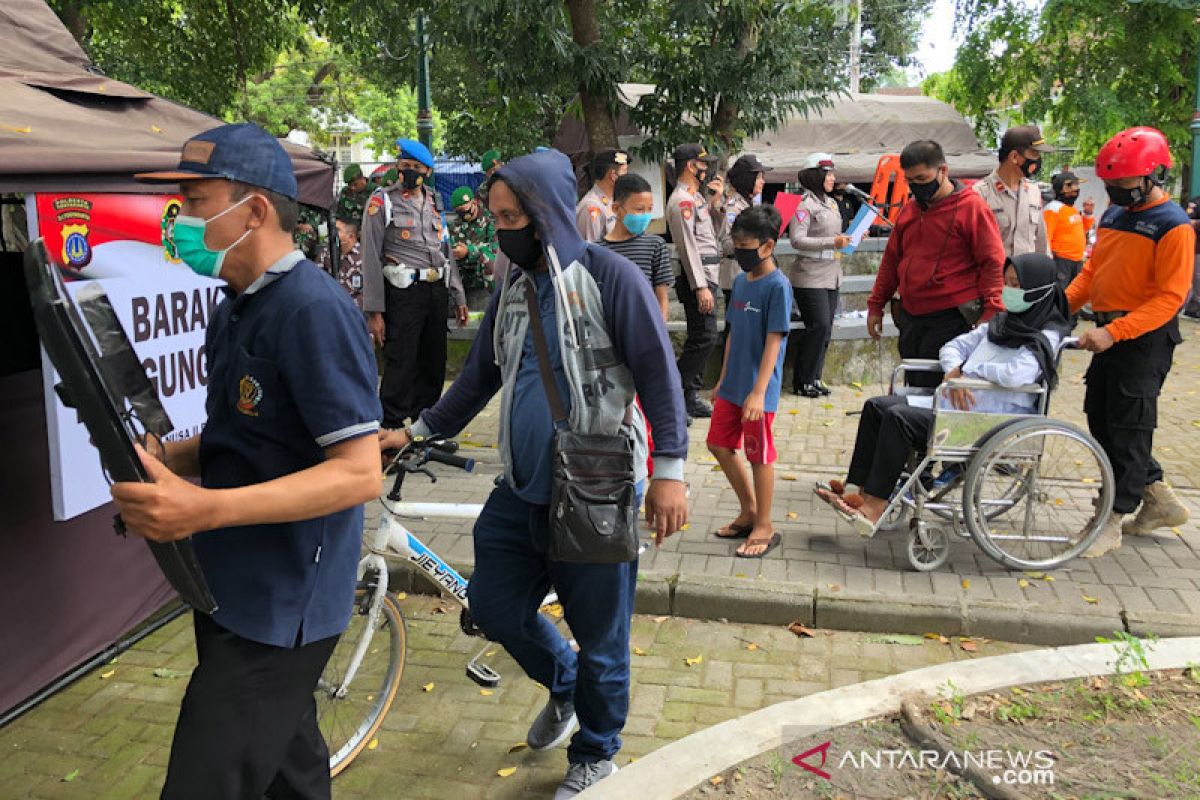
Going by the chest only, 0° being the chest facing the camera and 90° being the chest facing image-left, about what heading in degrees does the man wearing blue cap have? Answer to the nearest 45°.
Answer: approximately 90°

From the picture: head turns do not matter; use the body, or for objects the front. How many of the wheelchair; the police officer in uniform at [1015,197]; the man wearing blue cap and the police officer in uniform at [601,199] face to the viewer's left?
2

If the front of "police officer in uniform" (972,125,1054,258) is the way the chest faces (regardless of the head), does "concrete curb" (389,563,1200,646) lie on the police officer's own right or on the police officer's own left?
on the police officer's own right

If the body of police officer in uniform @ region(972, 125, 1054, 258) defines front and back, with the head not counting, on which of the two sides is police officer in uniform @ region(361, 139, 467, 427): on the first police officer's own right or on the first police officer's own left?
on the first police officer's own right

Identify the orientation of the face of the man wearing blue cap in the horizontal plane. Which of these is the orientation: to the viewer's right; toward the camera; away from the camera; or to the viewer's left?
to the viewer's left

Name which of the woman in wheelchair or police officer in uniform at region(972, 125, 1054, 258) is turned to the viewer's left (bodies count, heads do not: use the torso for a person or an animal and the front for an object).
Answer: the woman in wheelchair

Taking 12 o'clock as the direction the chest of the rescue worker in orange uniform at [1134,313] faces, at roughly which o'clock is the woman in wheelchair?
The woman in wheelchair is roughly at 12 o'clock from the rescue worker in orange uniform.

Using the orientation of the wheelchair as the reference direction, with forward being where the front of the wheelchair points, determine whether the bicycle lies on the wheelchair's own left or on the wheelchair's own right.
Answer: on the wheelchair's own left

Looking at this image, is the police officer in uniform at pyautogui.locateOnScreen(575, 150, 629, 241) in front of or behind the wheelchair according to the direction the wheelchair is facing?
in front

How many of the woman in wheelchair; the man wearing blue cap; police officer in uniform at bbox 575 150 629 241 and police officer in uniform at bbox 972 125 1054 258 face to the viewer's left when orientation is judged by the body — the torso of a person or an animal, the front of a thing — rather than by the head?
2

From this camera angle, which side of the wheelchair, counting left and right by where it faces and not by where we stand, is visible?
left

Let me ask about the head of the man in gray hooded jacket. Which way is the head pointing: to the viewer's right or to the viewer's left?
to the viewer's left
